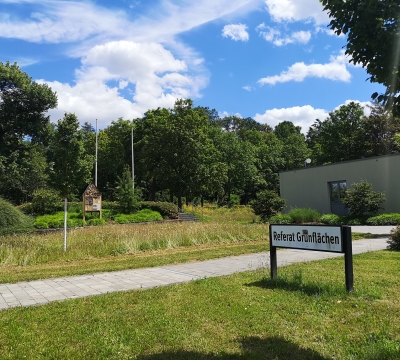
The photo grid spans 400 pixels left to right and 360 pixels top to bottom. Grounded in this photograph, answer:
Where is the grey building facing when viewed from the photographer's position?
facing the viewer and to the left of the viewer

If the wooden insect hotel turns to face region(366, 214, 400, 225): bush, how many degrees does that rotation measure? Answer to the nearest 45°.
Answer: approximately 45° to its left

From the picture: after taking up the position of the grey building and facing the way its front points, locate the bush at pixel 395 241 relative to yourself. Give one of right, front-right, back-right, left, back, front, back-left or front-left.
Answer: front-left

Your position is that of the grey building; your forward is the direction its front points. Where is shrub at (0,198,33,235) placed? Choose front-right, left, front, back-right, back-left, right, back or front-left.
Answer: front

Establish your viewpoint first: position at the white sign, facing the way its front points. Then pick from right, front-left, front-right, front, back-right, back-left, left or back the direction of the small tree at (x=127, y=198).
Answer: right

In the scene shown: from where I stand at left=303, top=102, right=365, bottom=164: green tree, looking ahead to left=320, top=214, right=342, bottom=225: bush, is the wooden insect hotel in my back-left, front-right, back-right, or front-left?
front-right

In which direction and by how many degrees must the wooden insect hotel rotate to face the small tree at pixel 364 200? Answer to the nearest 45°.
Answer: approximately 45° to its left

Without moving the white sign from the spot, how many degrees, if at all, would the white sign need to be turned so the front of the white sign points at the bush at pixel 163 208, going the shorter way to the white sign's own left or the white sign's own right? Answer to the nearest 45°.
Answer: approximately 90° to the white sign's own right

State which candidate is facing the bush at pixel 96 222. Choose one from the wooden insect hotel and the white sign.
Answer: the wooden insect hotel

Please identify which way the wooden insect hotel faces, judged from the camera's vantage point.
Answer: facing the viewer

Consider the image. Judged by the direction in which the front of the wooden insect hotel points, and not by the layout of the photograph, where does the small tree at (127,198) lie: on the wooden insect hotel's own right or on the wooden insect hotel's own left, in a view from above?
on the wooden insect hotel's own left

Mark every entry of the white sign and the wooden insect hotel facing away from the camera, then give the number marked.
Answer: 0

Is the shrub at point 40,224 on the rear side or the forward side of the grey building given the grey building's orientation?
on the forward side
